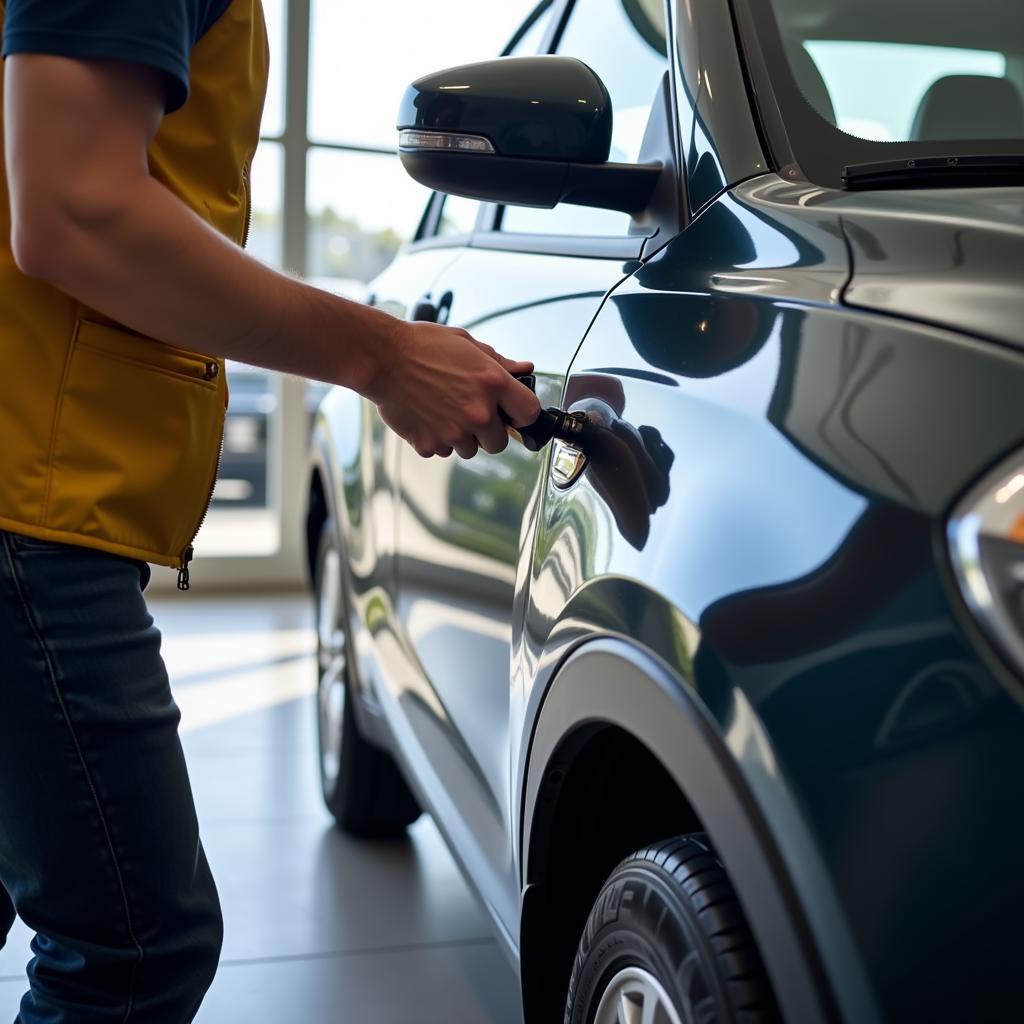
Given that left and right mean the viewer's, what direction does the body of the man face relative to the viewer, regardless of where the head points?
facing to the right of the viewer
